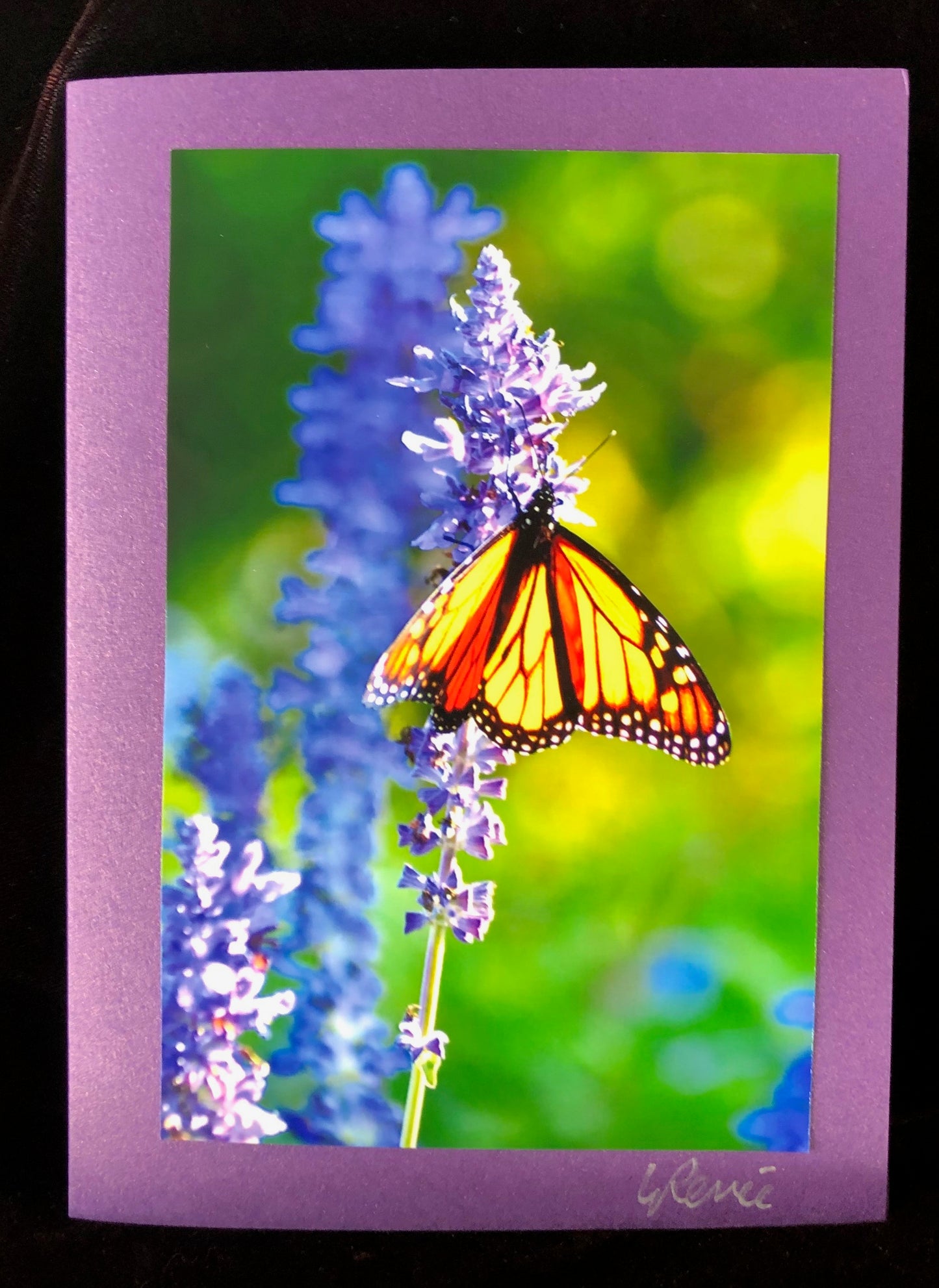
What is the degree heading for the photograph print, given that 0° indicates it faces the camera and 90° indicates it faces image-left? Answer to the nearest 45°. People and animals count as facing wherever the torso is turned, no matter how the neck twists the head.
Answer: approximately 0°
